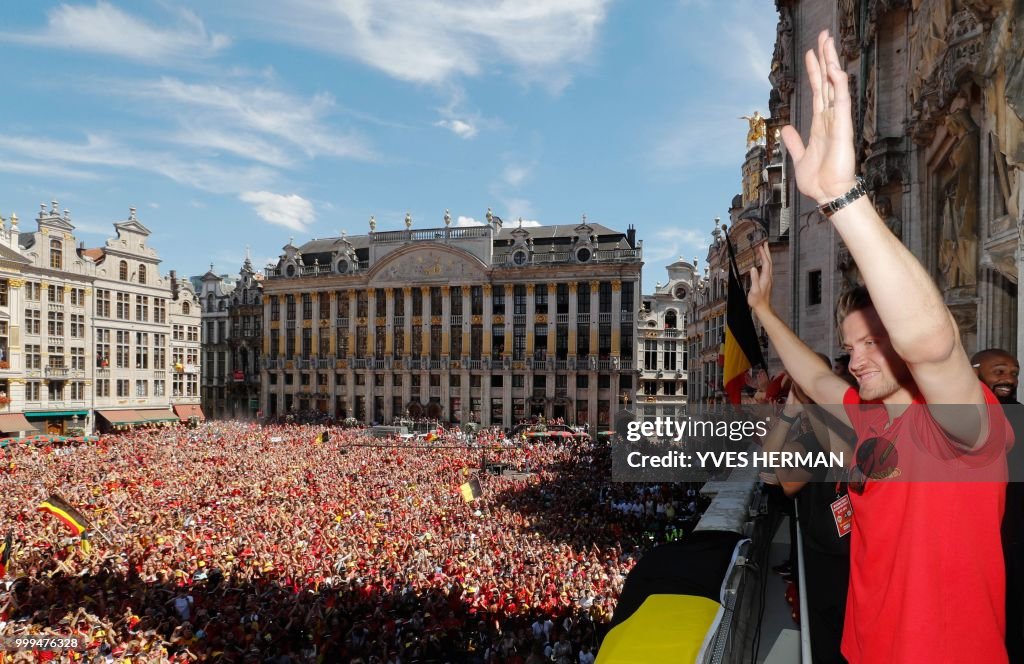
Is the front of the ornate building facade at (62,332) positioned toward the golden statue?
yes

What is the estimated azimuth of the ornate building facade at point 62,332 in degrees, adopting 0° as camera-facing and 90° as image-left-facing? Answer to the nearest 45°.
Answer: approximately 315°

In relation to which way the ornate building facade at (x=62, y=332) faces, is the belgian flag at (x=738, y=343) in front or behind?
in front

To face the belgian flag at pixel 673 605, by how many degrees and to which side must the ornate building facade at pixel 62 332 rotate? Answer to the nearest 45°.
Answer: approximately 45° to its right

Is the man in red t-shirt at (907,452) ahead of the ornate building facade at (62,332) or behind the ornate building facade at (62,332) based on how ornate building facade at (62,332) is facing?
ahead

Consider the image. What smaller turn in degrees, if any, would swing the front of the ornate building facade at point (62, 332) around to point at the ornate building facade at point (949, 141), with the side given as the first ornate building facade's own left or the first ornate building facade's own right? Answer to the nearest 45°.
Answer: approximately 45° to the first ornate building facade's own right
